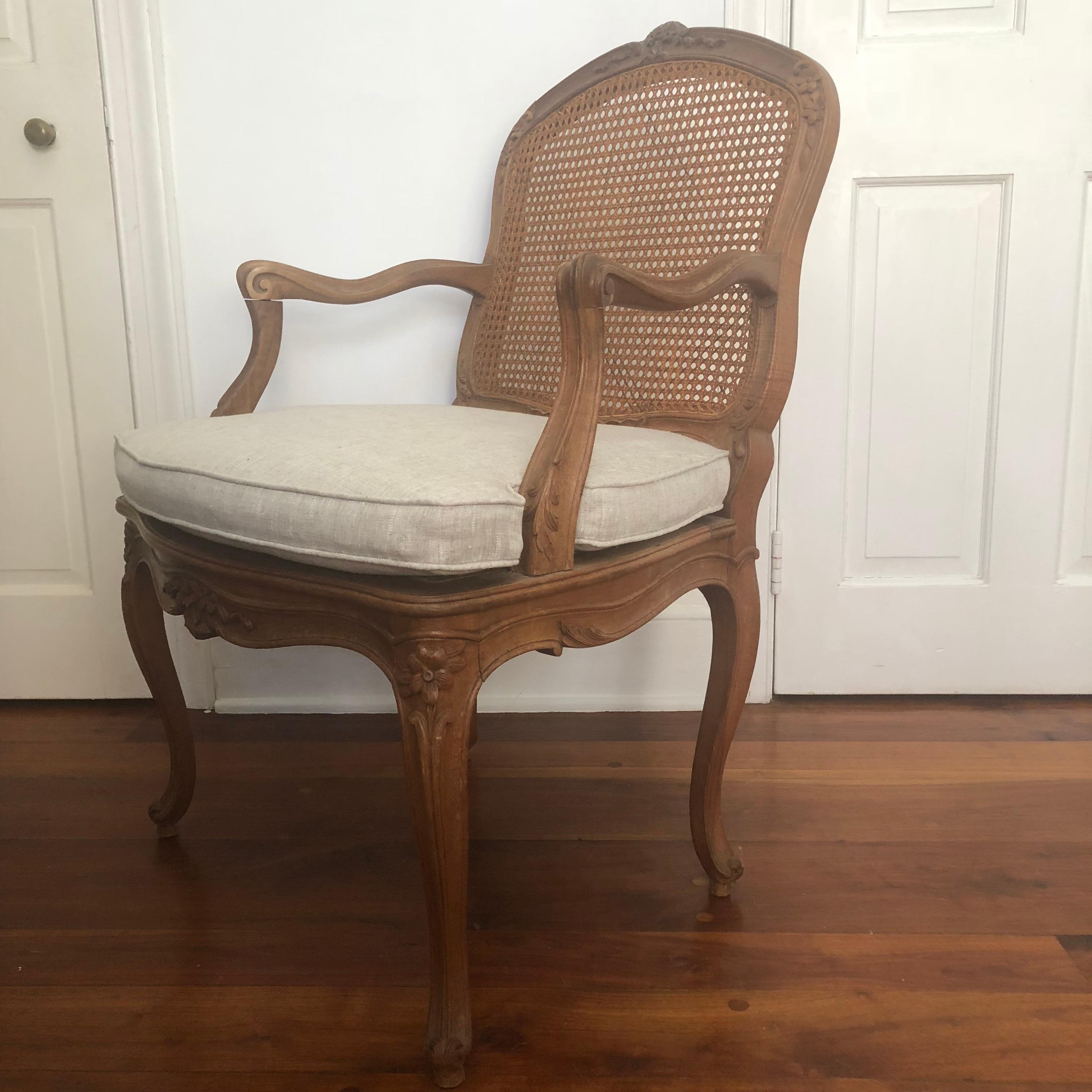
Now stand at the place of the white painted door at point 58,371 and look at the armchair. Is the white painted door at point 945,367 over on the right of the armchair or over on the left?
left

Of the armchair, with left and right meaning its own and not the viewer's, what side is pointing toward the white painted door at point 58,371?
right

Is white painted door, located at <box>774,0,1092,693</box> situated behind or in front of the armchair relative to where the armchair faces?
behind

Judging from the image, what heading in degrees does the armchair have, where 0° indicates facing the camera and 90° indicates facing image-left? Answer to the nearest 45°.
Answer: approximately 45°
